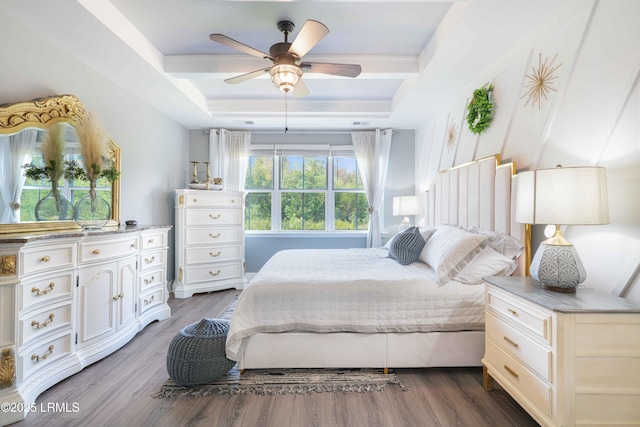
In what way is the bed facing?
to the viewer's left

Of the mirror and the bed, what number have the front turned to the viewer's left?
1

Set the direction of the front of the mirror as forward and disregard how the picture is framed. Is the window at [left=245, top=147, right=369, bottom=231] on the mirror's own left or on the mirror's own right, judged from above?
on the mirror's own left

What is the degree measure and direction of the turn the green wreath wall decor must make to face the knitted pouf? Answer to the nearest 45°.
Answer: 0° — it already faces it

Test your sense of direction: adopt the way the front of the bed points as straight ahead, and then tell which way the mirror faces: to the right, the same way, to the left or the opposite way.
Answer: the opposite way

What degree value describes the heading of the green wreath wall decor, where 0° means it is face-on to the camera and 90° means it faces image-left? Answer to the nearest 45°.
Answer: approximately 45°

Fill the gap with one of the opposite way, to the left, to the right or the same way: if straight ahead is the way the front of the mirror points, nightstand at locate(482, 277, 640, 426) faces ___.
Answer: the opposite way

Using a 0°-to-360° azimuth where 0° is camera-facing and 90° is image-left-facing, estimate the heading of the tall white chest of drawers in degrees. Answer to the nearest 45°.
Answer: approximately 315°

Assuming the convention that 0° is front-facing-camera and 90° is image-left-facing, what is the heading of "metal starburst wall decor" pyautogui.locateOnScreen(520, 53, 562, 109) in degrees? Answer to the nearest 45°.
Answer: approximately 45°

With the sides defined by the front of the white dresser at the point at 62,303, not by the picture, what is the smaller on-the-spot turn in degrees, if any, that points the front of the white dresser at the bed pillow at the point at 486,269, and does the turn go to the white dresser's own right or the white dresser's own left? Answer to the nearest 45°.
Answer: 0° — it already faces it
